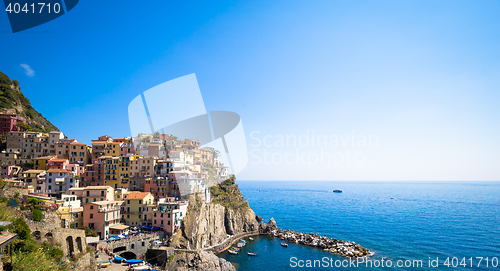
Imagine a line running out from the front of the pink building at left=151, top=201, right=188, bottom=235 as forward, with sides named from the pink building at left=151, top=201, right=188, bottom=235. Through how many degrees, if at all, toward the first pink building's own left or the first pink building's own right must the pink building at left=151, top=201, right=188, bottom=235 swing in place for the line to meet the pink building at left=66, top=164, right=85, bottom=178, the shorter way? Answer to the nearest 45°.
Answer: approximately 90° to the first pink building's own right

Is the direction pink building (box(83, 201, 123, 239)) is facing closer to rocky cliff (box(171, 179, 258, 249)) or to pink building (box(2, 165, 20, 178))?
the rocky cliff

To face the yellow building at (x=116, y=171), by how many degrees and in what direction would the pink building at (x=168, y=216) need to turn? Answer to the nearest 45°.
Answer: approximately 90° to its right

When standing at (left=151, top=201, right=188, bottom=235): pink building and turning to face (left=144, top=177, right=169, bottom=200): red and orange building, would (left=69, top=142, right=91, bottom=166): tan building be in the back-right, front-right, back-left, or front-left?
front-left

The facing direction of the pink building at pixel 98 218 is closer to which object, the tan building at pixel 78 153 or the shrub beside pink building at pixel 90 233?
the shrub beside pink building

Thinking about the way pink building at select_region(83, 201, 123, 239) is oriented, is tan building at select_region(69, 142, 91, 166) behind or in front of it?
behind

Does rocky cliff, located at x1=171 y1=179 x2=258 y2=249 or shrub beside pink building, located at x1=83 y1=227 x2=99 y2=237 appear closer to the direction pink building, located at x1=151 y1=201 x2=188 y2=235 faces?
the shrub beside pink building

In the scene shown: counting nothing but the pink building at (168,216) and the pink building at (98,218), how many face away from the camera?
0

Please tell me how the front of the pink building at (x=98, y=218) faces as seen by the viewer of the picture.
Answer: facing the viewer and to the right of the viewer

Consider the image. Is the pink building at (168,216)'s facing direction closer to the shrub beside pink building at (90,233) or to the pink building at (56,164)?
the shrub beside pink building

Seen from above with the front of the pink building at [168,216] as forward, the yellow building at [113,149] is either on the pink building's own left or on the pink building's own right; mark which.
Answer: on the pink building's own right

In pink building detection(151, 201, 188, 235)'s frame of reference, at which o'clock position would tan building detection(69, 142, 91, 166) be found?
The tan building is roughly at 3 o'clock from the pink building.

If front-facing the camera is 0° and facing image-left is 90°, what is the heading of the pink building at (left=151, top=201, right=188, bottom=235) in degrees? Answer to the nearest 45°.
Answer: approximately 45°

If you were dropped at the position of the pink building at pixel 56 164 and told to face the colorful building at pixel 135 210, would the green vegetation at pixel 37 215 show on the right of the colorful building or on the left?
right

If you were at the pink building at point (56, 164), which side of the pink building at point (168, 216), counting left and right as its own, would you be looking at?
right
